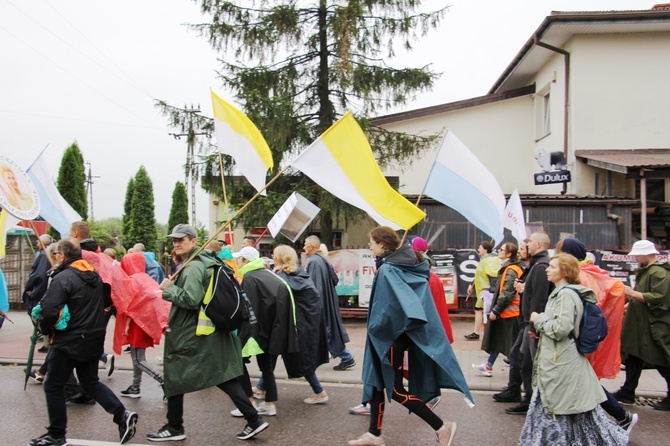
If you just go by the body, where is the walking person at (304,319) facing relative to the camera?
to the viewer's left

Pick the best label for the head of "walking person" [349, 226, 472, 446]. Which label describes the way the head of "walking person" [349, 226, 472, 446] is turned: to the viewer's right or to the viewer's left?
to the viewer's left

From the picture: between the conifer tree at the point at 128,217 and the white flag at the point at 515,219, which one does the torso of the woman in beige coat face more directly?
the conifer tree

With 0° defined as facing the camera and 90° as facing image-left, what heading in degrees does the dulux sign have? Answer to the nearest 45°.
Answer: approximately 0°

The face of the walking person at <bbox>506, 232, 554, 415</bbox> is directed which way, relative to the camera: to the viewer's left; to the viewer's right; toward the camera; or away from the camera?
to the viewer's left

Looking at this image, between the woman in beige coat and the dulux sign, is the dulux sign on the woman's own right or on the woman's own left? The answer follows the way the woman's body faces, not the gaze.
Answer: on the woman's own right

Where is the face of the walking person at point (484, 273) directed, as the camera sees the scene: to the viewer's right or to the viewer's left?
to the viewer's left

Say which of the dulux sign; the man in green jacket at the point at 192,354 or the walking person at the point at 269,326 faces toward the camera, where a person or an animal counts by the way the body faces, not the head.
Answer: the dulux sign

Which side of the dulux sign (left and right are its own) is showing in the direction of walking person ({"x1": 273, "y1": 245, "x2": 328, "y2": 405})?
front

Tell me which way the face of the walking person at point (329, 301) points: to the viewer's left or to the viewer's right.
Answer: to the viewer's left

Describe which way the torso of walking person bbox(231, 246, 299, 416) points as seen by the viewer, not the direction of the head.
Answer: to the viewer's left
